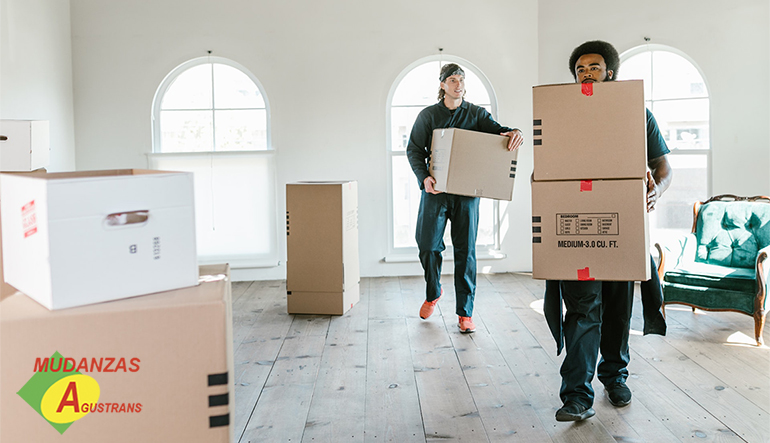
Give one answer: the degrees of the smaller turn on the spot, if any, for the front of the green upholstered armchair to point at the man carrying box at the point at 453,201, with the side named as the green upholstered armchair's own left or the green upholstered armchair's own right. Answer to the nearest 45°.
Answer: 0° — it already faces them

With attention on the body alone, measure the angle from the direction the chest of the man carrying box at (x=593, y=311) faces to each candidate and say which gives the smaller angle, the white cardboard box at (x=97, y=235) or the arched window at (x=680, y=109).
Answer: the white cardboard box

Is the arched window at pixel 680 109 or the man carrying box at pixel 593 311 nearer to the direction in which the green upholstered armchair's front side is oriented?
the man carrying box

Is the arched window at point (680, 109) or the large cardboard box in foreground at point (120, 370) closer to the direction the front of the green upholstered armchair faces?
the large cardboard box in foreground

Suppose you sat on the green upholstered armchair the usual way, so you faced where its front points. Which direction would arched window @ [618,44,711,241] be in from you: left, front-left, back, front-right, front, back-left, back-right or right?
back-right

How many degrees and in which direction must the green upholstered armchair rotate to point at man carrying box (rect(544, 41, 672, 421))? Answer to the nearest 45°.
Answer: approximately 45° to its left

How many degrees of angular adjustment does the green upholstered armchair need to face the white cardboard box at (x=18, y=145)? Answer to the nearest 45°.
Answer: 0° — it already faces it

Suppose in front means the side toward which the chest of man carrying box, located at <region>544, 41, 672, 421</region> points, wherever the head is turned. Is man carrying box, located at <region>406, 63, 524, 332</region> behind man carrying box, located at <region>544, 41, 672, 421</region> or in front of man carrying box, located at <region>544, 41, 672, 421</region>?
behind

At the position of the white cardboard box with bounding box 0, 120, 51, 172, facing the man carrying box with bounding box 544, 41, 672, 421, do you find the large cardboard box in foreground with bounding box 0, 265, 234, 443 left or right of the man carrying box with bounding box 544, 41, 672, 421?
right

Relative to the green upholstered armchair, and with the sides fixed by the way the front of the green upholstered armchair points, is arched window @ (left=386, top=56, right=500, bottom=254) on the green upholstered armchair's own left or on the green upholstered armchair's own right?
on the green upholstered armchair's own right

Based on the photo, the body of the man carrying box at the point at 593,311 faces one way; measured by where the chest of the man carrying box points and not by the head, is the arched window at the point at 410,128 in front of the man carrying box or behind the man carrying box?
behind

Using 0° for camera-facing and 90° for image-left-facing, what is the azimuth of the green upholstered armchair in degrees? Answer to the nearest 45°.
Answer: approximately 45°

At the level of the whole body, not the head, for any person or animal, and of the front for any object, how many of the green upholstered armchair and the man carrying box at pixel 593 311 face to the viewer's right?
0

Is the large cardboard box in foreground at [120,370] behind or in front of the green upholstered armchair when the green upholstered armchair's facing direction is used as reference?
in front

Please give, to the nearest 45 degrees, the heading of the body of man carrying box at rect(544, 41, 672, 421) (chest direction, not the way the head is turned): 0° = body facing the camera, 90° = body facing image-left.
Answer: approximately 0°

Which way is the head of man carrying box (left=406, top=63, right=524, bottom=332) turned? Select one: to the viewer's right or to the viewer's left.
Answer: to the viewer's right
